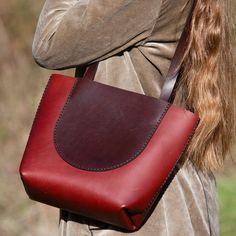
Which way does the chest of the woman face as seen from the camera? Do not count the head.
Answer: to the viewer's left
